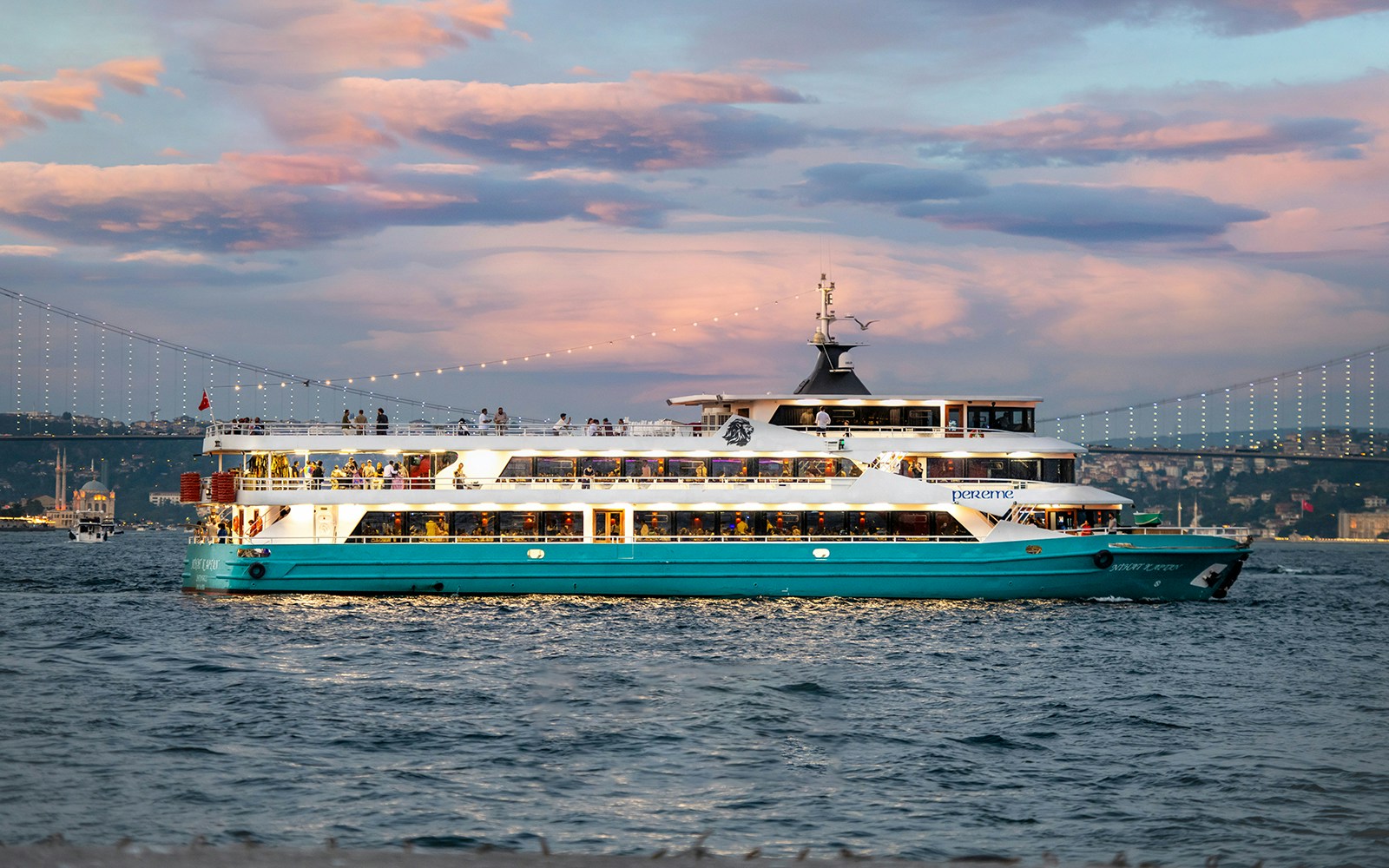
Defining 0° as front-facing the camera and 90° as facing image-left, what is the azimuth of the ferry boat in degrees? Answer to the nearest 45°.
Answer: approximately 270°
